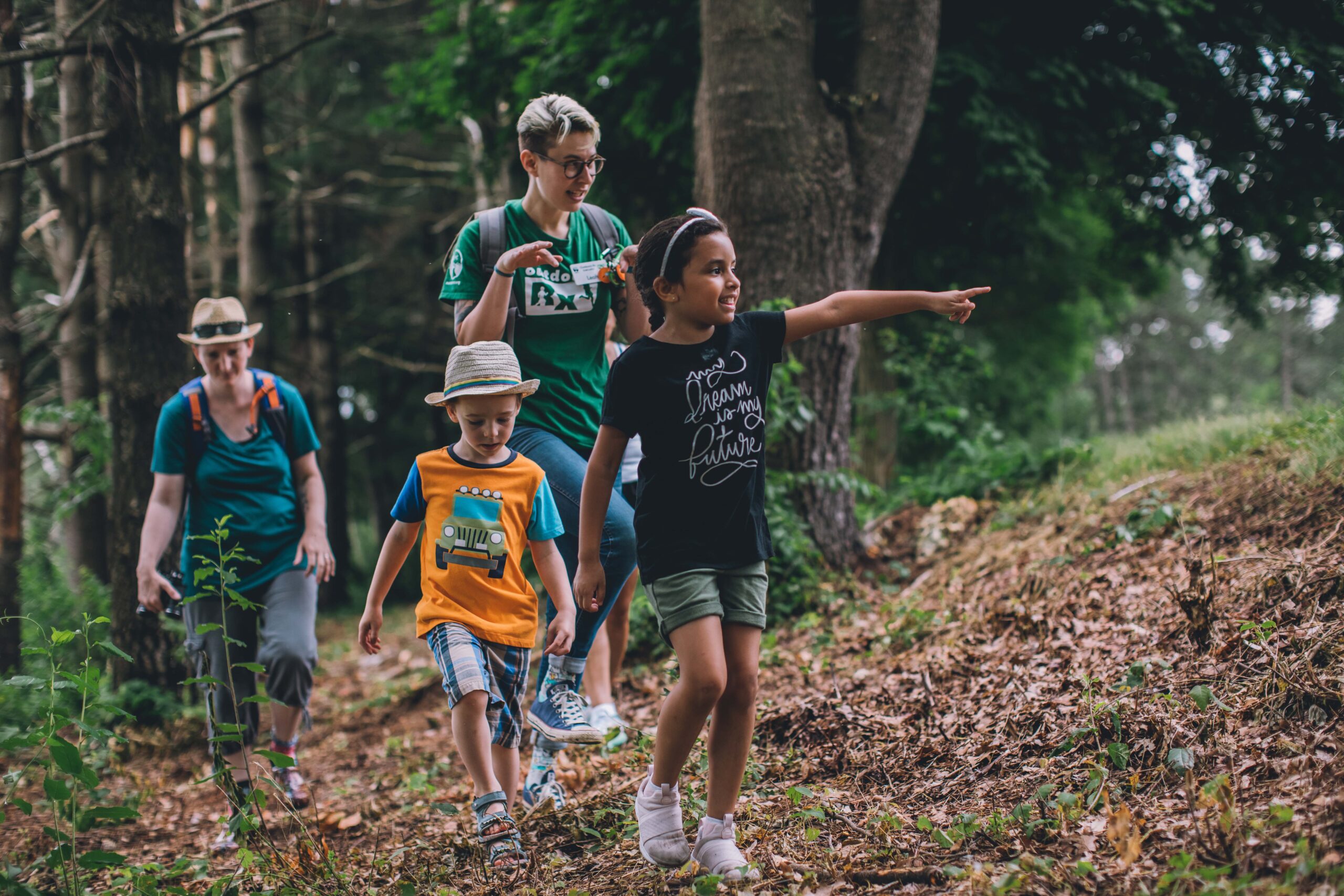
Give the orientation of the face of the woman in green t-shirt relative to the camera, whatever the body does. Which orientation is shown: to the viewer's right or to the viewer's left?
to the viewer's right

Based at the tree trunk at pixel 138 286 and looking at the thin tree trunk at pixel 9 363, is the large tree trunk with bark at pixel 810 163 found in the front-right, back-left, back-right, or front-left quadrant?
back-right

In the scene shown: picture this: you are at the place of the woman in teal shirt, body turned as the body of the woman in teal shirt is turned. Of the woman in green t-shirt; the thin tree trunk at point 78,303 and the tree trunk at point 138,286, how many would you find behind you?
2

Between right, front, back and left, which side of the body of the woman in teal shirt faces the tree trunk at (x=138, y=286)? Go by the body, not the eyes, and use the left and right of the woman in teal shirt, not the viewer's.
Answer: back

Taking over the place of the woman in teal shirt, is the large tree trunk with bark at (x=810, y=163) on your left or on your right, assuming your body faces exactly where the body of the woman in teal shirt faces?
on your left

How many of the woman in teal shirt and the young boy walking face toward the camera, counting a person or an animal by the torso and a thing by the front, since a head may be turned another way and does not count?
2

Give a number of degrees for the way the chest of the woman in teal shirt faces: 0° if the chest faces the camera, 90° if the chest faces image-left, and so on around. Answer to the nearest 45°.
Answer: approximately 0°

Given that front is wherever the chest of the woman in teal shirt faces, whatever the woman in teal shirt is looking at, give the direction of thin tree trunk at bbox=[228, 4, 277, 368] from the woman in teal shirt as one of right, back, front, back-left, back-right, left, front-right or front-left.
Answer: back
